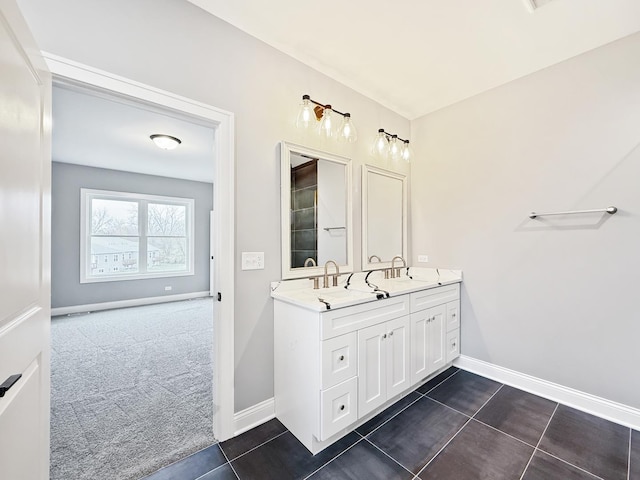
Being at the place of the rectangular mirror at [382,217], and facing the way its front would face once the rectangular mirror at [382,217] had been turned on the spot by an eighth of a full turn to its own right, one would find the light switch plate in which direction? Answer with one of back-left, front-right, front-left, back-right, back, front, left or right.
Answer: front-right

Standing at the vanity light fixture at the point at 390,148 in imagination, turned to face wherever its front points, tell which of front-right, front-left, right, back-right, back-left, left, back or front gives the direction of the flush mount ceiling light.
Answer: back-right

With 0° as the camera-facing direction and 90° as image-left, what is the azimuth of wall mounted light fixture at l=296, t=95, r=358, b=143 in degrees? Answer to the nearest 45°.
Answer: approximately 315°

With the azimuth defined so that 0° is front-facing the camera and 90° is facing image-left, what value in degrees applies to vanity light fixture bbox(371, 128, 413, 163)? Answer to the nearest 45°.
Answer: approximately 315°

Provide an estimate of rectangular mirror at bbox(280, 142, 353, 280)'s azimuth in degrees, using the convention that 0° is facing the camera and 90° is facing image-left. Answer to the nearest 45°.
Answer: approximately 315°

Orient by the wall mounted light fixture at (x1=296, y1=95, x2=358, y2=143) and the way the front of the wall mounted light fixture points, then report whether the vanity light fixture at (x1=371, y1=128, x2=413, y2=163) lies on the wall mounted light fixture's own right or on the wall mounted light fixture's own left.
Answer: on the wall mounted light fixture's own left

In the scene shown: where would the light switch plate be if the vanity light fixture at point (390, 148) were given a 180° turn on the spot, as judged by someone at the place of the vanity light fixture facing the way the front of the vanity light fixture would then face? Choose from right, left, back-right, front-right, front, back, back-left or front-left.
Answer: left
